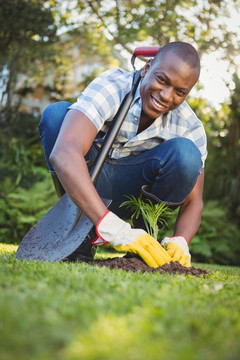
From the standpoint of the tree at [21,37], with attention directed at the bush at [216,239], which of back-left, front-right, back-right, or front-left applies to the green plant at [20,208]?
front-right

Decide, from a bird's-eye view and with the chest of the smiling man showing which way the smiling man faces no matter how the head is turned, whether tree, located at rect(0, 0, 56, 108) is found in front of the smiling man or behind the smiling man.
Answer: behind

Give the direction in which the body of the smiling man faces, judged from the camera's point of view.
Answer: toward the camera

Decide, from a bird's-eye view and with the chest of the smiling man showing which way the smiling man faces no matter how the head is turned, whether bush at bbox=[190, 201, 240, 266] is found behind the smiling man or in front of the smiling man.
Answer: behind
